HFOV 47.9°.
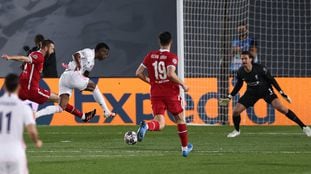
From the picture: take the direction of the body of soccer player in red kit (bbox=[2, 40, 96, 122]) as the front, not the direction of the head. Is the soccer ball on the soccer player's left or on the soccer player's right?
on the soccer player's right

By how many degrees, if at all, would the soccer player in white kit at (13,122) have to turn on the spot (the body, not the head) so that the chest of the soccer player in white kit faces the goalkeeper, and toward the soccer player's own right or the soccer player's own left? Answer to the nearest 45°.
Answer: approximately 45° to the soccer player's own right

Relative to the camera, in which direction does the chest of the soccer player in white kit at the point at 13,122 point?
away from the camera

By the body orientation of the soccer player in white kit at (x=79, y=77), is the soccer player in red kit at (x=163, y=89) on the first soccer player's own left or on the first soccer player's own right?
on the first soccer player's own right

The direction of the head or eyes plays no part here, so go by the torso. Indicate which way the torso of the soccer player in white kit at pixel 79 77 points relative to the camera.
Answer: to the viewer's right

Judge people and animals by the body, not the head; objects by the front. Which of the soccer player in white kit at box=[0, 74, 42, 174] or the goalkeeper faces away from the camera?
the soccer player in white kit

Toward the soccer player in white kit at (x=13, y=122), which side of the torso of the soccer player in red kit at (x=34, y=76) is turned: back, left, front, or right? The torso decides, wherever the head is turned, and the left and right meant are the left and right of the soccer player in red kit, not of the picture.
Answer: right

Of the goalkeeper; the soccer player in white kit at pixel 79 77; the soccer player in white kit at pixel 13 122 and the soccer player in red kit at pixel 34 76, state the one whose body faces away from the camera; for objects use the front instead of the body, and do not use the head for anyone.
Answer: the soccer player in white kit at pixel 13 122

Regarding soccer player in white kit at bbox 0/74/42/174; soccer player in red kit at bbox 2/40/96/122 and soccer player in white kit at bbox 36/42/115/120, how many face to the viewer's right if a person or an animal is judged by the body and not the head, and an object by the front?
2

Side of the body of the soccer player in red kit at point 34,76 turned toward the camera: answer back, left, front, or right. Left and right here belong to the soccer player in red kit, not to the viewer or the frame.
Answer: right

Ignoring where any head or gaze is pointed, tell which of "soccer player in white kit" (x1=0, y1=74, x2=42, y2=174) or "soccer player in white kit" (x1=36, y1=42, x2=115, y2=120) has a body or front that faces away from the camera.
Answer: "soccer player in white kit" (x1=0, y1=74, x2=42, y2=174)

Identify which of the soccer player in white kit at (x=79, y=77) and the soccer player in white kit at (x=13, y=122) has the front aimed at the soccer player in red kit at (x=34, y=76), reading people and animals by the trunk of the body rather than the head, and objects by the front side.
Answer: the soccer player in white kit at (x=13, y=122)
